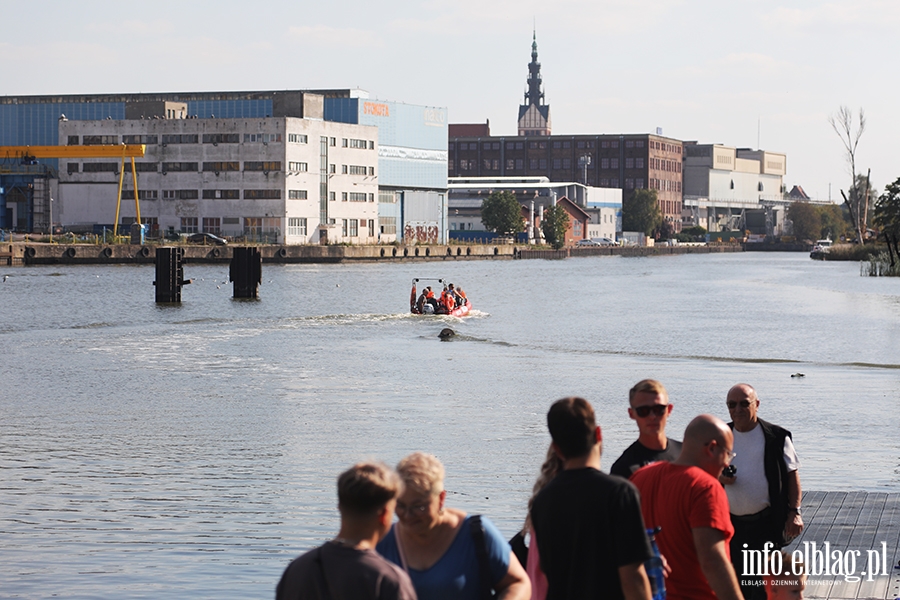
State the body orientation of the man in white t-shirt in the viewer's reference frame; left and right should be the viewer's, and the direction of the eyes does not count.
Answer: facing the viewer and to the left of the viewer

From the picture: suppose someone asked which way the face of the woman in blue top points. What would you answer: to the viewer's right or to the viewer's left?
to the viewer's left

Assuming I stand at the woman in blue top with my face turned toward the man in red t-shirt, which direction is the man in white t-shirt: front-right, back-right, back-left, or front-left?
front-left

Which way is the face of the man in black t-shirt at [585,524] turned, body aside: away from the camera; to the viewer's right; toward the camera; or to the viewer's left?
away from the camera

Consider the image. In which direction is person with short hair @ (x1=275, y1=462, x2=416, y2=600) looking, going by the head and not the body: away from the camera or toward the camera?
away from the camera

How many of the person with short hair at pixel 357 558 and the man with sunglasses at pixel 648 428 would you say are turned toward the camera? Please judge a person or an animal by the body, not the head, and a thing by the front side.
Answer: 1

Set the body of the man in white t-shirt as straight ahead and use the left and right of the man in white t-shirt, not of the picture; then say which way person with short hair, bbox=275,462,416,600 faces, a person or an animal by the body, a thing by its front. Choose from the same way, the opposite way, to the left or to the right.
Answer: the opposite way

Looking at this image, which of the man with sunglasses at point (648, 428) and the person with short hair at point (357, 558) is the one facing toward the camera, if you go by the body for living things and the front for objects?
the man with sunglasses

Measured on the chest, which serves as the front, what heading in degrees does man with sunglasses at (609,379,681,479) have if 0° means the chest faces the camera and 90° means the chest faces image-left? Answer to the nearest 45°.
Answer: approximately 0°

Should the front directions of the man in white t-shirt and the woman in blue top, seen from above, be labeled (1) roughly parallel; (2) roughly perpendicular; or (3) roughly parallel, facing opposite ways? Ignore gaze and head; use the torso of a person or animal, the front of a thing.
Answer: roughly parallel

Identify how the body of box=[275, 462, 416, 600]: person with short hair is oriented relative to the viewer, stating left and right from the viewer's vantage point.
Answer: facing away from the viewer and to the right of the viewer
